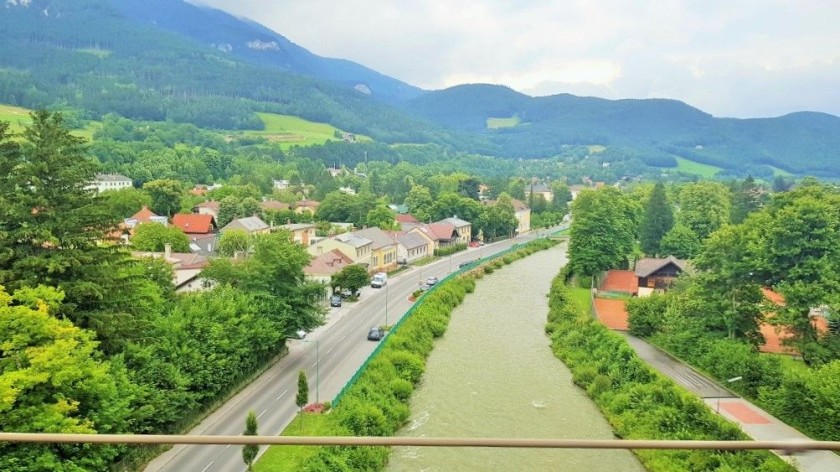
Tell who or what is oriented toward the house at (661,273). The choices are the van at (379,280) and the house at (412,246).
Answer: the house at (412,246)

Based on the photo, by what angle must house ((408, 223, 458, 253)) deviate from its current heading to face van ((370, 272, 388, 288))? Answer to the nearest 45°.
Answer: approximately 45° to its right

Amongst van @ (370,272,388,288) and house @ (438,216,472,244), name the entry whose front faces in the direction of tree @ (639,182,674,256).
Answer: the house

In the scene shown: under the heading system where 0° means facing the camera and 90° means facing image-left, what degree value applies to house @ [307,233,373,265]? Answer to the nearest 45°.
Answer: approximately 315°

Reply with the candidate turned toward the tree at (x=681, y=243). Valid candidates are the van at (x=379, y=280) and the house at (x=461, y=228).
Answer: the house

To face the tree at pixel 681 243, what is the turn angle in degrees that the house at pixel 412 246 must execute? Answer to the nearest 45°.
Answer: approximately 45° to its left
